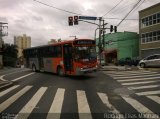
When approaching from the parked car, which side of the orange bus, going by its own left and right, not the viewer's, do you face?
left

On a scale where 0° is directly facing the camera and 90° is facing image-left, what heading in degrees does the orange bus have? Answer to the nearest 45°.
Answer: approximately 315°

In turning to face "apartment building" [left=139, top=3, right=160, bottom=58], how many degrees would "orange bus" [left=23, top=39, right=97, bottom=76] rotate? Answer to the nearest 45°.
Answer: approximately 90° to its left
